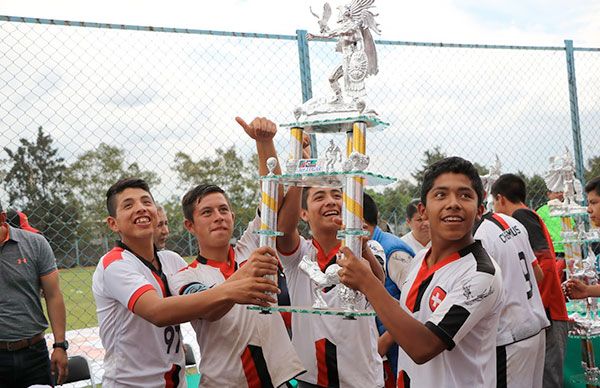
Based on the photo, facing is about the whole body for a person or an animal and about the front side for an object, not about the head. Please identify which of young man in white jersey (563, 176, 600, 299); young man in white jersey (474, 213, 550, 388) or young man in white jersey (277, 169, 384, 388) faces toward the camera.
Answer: young man in white jersey (277, 169, 384, 388)

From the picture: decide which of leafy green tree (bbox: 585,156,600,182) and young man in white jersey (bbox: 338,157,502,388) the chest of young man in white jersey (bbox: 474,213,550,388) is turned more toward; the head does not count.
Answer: the leafy green tree

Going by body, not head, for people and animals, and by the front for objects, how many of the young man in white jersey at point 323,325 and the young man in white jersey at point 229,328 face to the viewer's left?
0

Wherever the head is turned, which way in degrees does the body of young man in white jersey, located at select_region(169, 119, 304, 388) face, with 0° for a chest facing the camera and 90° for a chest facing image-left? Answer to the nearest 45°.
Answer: approximately 315°

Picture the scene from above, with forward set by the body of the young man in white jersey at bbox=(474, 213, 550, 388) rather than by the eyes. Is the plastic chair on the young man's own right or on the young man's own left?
on the young man's own left

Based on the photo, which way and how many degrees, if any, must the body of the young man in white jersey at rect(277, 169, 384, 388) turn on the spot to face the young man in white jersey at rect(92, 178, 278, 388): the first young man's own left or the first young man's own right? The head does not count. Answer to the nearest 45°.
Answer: approximately 90° to the first young man's own right

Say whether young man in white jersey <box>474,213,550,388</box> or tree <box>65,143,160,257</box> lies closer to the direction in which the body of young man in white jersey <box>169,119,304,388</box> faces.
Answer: the young man in white jersey

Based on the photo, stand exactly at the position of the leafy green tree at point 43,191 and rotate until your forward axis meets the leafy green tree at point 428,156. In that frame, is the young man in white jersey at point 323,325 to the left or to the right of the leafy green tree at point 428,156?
right

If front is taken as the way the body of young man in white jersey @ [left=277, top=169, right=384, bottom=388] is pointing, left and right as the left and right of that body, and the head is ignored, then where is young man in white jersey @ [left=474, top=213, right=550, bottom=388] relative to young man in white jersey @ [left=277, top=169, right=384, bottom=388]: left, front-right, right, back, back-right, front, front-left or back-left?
back-left

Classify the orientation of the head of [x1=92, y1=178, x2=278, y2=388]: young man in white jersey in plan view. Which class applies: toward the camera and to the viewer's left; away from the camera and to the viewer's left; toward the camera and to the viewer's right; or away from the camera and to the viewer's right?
toward the camera and to the viewer's right

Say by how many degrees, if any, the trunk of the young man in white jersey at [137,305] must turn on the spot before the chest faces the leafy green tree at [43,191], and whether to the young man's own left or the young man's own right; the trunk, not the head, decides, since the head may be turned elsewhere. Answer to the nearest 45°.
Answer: approximately 135° to the young man's own left

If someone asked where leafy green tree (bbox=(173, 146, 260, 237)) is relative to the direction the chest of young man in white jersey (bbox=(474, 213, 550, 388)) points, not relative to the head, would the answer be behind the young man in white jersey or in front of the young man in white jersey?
in front
